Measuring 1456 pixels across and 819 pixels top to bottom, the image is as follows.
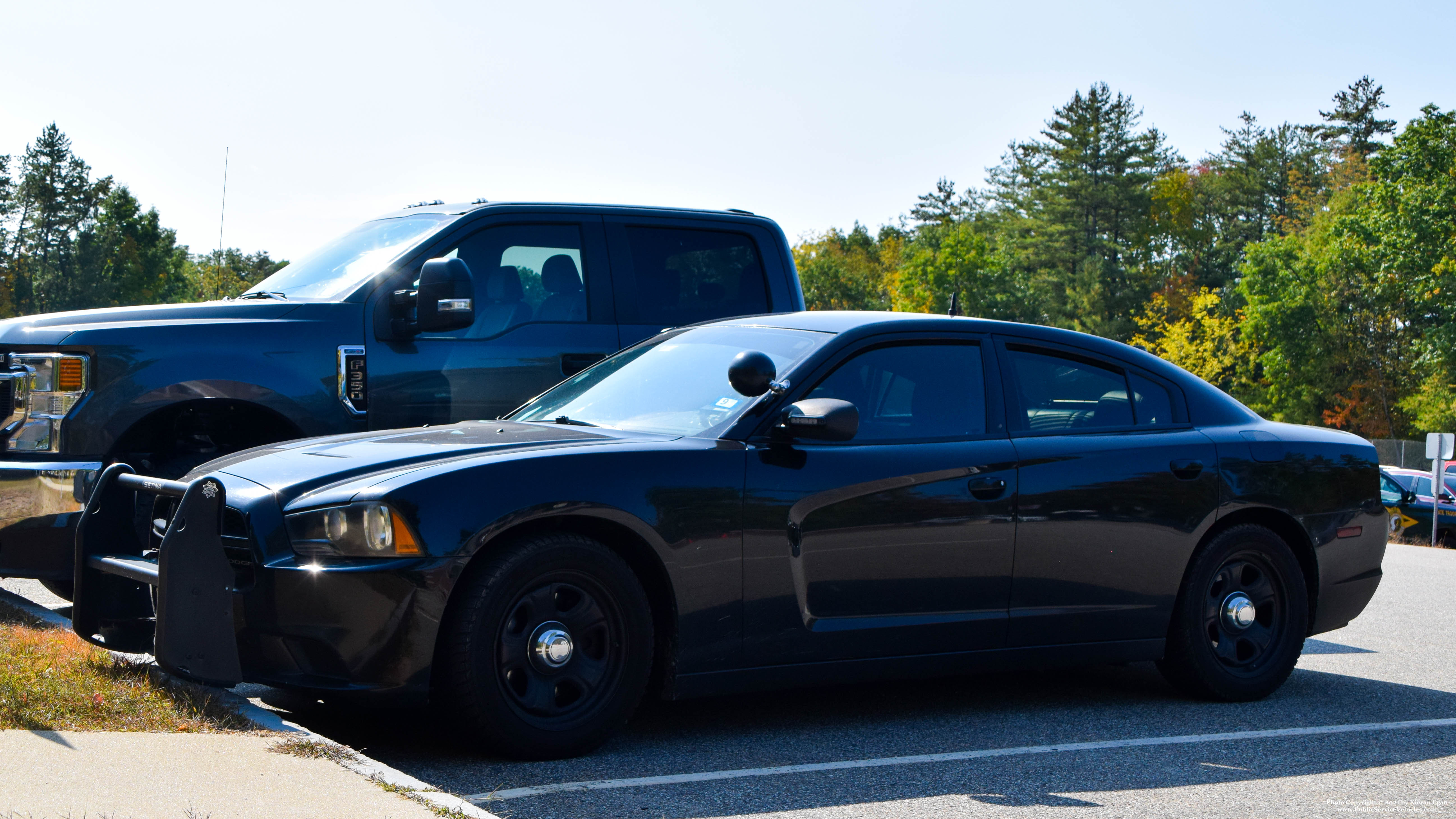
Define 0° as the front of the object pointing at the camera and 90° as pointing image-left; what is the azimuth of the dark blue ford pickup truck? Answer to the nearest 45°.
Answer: approximately 45°

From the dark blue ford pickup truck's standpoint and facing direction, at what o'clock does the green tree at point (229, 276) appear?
The green tree is roughly at 4 o'clock from the dark blue ford pickup truck.

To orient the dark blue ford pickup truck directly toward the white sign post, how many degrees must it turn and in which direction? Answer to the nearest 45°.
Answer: approximately 180°
